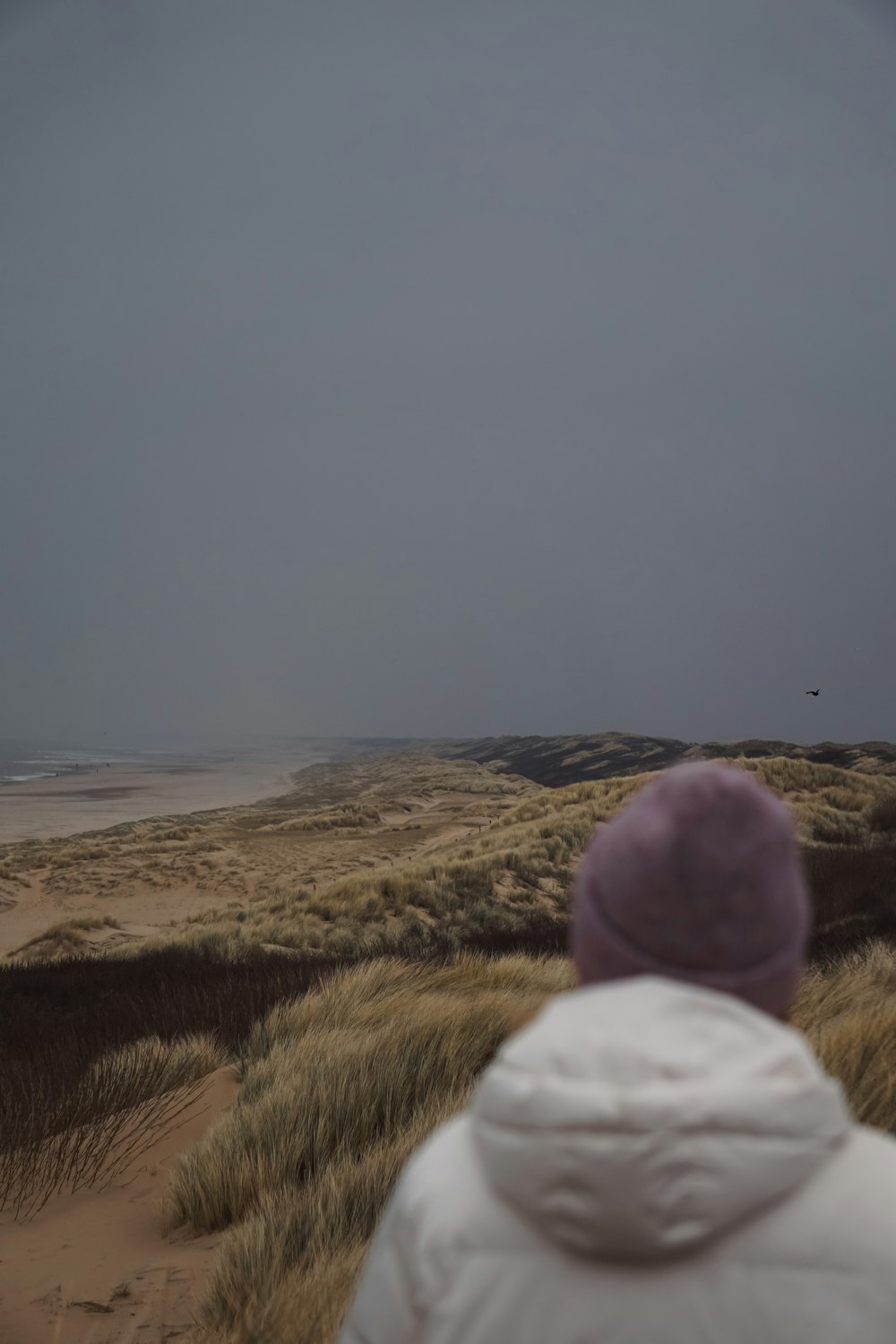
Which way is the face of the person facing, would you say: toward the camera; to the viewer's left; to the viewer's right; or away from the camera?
away from the camera

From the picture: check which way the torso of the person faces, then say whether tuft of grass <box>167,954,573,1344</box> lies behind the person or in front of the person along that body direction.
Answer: in front

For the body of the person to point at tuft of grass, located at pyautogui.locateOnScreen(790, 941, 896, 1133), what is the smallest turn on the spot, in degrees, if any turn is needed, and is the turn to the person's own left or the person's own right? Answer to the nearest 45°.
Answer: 0° — they already face it

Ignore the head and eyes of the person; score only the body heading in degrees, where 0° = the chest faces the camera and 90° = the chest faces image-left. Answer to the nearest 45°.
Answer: approximately 180°
